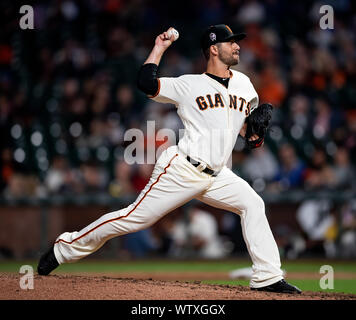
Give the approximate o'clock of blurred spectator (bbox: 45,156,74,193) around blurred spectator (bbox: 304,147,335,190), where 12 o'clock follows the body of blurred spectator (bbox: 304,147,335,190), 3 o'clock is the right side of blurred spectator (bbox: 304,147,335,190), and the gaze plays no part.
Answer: blurred spectator (bbox: 45,156,74,193) is roughly at 3 o'clock from blurred spectator (bbox: 304,147,335,190).

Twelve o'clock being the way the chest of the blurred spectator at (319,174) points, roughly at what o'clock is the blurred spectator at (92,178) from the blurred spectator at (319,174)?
the blurred spectator at (92,178) is roughly at 3 o'clock from the blurred spectator at (319,174).

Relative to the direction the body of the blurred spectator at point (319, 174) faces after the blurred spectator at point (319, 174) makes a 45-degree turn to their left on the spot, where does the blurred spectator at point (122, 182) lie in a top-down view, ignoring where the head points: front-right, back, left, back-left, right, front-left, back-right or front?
back-right

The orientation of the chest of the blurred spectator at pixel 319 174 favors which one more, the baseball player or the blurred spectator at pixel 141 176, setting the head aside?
the baseball player
